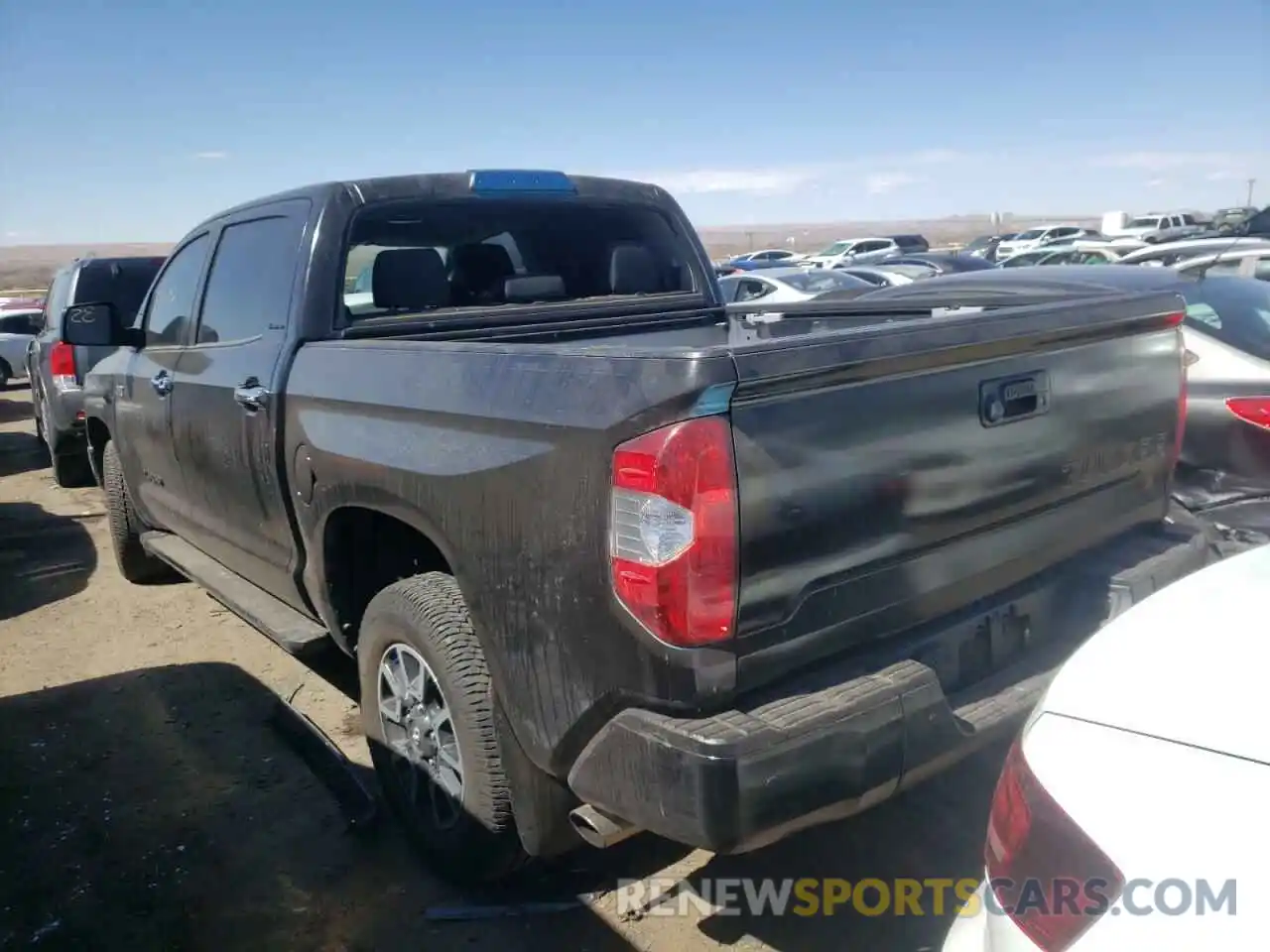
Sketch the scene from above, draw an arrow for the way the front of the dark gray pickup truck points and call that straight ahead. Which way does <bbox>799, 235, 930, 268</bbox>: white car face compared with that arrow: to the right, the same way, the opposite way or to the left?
to the left

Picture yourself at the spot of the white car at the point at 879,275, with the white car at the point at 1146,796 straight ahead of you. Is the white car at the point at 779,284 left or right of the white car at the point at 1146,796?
right

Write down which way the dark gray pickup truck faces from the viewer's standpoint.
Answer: facing away from the viewer and to the left of the viewer

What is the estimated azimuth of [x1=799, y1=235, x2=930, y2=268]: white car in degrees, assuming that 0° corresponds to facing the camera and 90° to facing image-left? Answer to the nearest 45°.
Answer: approximately 45°

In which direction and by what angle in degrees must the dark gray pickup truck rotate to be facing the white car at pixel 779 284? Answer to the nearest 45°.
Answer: approximately 45° to its right

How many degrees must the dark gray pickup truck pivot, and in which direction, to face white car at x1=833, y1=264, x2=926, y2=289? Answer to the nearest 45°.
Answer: approximately 45° to its right

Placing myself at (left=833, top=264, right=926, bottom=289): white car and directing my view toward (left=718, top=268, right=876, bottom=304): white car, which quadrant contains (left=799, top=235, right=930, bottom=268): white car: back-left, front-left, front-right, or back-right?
back-right

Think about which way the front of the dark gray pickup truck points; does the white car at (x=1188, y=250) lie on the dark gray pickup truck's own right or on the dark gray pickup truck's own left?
on the dark gray pickup truck's own right

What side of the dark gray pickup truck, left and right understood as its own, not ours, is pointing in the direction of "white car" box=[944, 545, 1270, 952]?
back
